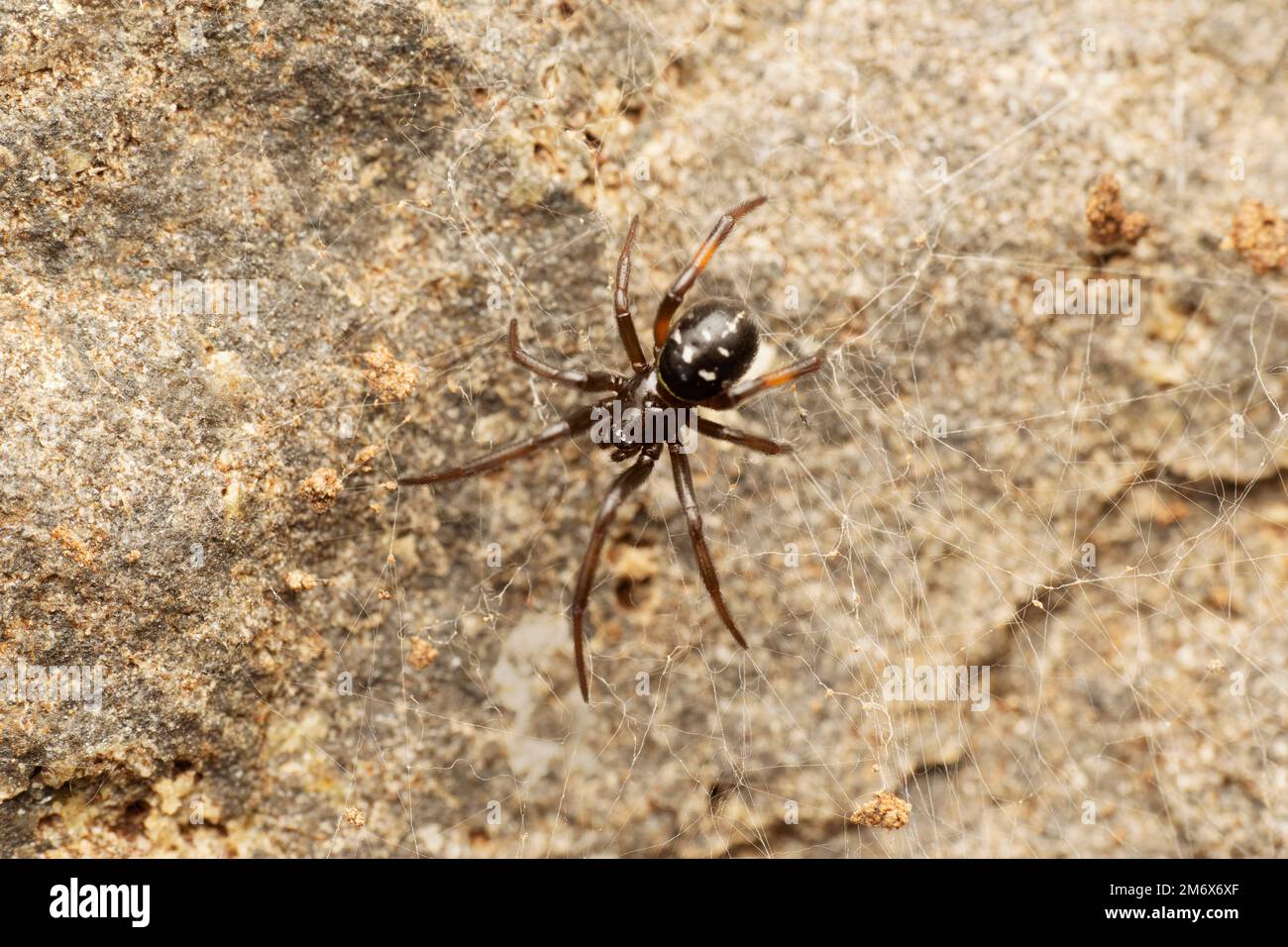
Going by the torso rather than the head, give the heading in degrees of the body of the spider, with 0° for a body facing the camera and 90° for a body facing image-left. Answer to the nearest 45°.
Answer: approximately 45°
